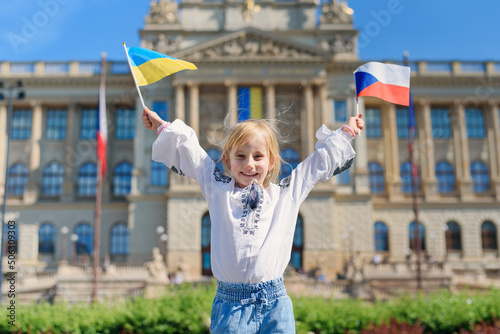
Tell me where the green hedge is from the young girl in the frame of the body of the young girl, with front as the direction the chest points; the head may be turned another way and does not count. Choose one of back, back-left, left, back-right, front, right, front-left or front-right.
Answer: back

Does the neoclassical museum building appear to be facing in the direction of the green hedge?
yes

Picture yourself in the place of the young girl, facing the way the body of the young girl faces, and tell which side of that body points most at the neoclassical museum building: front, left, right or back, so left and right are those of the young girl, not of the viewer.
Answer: back

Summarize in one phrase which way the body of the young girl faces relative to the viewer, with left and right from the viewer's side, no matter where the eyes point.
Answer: facing the viewer

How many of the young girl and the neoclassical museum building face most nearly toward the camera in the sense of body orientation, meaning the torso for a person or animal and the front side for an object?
2

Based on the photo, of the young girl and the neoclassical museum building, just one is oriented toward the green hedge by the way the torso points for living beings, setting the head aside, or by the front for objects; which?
the neoclassical museum building

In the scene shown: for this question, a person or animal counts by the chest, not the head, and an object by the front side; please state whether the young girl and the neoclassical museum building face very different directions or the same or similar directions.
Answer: same or similar directions

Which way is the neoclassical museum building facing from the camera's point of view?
toward the camera

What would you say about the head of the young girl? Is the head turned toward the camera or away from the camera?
toward the camera

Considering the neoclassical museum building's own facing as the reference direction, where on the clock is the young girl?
The young girl is roughly at 12 o'clock from the neoclassical museum building.
